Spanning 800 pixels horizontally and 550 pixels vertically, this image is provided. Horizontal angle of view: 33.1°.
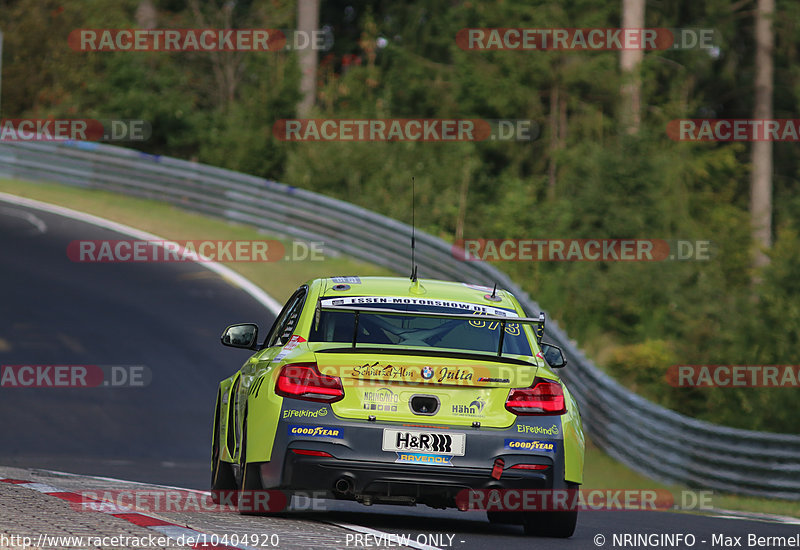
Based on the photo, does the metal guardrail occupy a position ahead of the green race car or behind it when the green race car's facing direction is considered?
ahead

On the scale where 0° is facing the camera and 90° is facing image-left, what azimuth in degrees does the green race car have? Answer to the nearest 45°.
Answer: approximately 180°

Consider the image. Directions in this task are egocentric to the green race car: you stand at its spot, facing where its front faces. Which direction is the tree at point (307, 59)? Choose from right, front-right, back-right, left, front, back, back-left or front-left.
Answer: front
